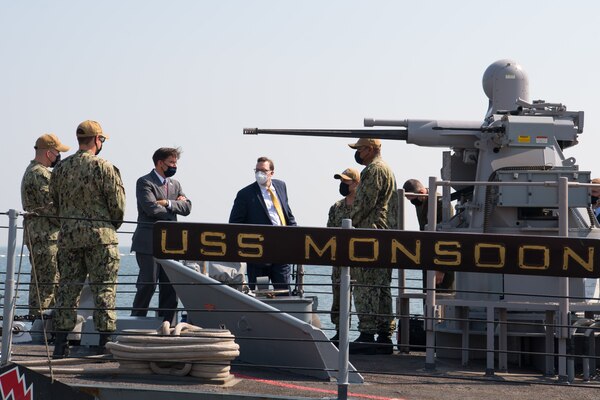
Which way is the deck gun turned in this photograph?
to the viewer's left

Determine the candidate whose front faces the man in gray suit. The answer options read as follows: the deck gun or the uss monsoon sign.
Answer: the deck gun

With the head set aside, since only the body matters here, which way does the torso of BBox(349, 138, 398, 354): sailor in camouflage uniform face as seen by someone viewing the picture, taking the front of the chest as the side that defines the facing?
to the viewer's left

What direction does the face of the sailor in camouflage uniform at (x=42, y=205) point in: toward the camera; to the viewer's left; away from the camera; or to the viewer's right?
to the viewer's right

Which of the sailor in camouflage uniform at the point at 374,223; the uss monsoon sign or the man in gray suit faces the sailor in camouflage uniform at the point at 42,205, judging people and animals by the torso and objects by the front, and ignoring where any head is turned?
the sailor in camouflage uniform at the point at 374,223

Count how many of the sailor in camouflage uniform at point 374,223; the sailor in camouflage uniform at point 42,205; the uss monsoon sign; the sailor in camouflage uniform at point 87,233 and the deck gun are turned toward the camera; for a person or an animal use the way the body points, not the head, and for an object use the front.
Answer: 1

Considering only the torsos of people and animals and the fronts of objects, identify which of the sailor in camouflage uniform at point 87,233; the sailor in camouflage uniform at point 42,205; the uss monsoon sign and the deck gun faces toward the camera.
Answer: the uss monsoon sign

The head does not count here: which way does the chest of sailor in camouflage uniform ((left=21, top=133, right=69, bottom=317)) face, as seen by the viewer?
to the viewer's right

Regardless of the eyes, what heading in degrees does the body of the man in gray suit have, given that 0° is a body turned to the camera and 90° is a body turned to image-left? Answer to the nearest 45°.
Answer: approximately 315°

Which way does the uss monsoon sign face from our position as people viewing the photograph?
facing the viewer

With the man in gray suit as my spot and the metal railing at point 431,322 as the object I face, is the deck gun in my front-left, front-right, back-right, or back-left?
front-left

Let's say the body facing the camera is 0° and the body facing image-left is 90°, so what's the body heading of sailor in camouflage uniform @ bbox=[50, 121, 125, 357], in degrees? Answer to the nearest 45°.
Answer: approximately 225°

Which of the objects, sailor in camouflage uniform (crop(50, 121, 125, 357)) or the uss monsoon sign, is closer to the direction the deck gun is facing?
the sailor in camouflage uniform

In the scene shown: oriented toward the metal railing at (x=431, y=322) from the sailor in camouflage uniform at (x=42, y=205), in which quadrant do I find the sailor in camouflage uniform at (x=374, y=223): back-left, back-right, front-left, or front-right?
front-left

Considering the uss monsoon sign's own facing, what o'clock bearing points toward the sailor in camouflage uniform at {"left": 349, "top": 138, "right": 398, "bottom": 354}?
The sailor in camouflage uniform is roughly at 6 o'clock from the uss monsoon sign.

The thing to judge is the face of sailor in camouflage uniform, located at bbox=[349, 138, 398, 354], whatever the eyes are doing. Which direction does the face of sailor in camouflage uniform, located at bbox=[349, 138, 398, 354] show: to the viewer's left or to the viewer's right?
to the viewer's left

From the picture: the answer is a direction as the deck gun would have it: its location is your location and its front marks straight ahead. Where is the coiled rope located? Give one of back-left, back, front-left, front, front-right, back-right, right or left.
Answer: front-left
